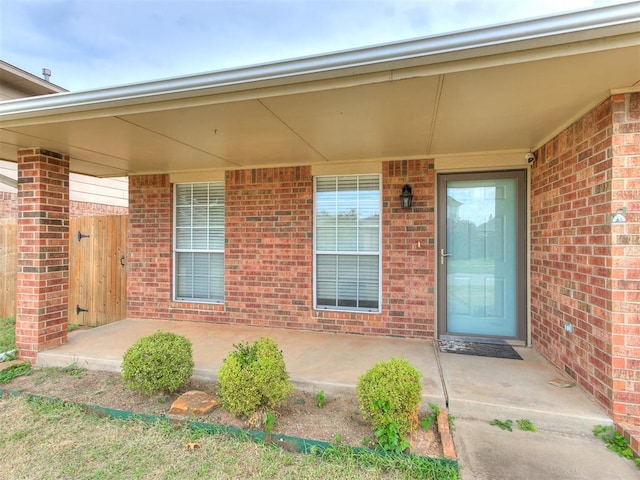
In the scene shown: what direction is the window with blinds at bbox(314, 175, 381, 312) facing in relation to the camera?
toward the camera

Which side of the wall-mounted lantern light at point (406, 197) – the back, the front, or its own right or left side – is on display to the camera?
front

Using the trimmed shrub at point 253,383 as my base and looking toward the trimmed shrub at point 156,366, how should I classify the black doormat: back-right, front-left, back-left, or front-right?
back-right

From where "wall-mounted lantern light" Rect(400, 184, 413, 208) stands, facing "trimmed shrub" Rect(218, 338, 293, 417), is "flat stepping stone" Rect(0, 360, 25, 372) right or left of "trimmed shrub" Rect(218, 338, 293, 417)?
right

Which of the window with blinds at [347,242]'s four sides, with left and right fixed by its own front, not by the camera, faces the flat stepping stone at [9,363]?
right

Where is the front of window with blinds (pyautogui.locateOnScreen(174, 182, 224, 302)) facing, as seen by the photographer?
facing the viewer

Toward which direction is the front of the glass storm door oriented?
toward the camera

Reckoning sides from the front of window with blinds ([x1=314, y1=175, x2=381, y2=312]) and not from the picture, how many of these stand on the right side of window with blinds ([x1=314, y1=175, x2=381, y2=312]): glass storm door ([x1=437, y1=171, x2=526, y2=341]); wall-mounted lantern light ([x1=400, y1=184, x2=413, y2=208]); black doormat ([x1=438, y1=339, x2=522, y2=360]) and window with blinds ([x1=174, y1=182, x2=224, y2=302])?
1

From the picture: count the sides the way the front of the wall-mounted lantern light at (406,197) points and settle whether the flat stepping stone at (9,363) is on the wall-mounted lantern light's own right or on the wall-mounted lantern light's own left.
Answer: on the wall-mounted lantern light's own right

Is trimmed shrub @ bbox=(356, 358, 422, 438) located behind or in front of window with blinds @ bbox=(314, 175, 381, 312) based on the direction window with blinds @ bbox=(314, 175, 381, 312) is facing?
in front

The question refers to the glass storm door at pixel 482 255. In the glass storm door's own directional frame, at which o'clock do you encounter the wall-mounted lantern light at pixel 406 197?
The wall-mounted lantern light is roughly at 2 o'clock from the glass storm door.

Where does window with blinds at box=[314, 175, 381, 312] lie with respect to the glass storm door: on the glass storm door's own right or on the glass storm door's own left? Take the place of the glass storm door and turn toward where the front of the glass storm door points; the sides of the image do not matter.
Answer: on the glass storm door's own right
